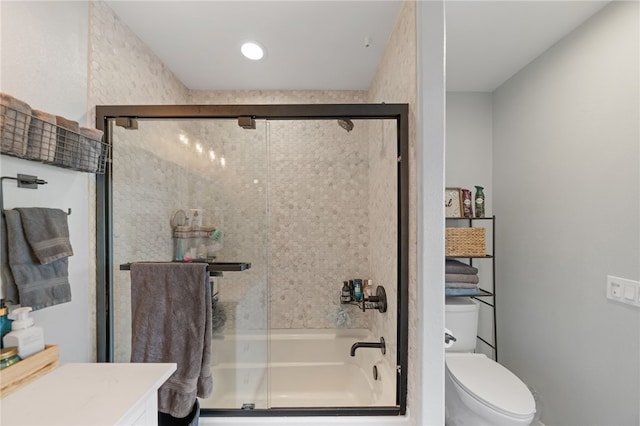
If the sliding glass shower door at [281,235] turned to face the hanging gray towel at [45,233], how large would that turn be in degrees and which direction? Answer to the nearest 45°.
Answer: approximately 45° to its right

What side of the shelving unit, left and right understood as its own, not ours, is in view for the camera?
front

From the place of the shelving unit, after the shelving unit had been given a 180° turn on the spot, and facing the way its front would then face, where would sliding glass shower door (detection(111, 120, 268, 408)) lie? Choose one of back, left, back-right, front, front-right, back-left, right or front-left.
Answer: back-left

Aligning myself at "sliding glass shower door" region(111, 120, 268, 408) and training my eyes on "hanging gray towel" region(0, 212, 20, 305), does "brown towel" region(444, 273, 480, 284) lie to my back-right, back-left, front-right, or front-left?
back-left

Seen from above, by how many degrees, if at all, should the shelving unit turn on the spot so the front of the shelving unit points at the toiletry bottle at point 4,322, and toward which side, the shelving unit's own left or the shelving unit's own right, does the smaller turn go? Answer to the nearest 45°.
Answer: approximately 45° to the shelving unit's own right

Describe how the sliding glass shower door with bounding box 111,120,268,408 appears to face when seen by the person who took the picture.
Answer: facing the viewer

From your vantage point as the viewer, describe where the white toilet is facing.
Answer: facing the viewer and to the right of the viewer

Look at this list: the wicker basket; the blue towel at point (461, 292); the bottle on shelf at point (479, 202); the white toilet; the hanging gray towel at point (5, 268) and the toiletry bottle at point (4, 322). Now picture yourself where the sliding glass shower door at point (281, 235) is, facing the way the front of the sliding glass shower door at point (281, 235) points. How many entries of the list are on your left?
4

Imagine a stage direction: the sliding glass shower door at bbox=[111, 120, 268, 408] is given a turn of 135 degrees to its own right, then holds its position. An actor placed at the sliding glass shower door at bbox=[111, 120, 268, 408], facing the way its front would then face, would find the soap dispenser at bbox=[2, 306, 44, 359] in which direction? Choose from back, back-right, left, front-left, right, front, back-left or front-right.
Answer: left

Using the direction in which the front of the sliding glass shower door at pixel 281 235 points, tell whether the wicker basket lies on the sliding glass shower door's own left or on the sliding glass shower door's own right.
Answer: on the sliding glass shower door's own left

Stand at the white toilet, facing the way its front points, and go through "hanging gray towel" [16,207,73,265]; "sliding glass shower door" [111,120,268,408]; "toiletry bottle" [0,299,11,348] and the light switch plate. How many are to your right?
3
